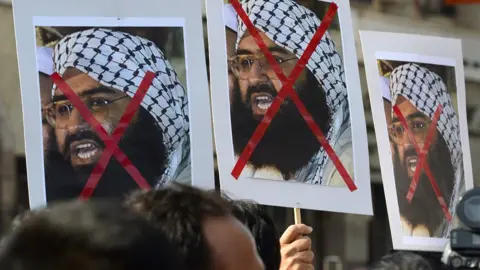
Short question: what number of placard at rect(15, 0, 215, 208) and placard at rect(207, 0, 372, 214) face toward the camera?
2

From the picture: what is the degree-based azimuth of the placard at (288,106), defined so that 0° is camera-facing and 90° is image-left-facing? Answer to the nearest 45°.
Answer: approximately 0°

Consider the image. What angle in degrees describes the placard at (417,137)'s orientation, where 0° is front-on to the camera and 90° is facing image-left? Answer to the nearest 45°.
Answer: approximately 315°

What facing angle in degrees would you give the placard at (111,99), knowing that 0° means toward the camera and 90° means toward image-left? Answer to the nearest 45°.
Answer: approximately 0°

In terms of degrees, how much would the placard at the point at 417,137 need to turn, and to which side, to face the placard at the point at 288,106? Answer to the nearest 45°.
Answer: approximately 90° to its right
